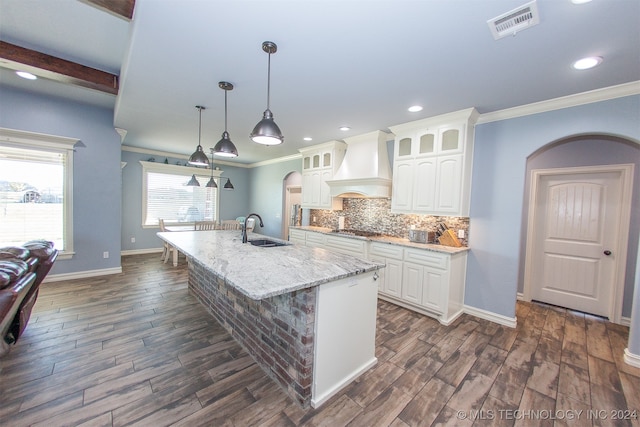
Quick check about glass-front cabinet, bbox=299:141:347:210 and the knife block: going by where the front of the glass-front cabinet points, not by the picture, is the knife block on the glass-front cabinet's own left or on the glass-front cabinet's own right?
on the glass-front cabinet's own left

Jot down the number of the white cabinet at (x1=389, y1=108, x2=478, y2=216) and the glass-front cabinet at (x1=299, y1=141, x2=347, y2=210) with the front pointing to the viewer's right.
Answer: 0

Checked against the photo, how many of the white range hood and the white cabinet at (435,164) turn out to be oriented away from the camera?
0

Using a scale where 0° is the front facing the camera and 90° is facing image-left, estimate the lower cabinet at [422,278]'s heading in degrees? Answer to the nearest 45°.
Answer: approximately 45°

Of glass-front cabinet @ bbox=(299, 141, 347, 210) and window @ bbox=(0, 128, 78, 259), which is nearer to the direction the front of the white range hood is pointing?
the window

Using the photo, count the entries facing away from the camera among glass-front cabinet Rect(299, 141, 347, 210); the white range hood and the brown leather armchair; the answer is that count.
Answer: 0

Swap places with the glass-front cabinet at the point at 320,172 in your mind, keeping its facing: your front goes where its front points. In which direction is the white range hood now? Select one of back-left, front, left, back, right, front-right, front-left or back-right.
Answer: left

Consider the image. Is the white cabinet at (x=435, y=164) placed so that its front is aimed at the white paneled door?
no

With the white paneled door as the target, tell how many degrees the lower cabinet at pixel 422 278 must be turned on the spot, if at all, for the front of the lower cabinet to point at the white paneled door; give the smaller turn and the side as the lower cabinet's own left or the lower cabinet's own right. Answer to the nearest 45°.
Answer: approximately 135° to the lower cabinet's own left

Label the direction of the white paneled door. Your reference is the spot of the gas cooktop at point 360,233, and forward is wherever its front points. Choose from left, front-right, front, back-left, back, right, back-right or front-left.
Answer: back-left

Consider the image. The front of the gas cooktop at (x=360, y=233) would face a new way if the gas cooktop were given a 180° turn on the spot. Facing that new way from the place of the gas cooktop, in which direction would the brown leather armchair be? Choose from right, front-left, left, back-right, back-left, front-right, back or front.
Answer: back

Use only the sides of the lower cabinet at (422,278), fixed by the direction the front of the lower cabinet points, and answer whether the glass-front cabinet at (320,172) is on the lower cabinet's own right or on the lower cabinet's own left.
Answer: on the lower cabinet's own right

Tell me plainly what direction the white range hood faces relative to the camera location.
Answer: facing the viewer and to the left of the viewer

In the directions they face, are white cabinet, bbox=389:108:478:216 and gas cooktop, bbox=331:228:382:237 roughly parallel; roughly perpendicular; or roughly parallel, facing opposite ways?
roughly parallel
